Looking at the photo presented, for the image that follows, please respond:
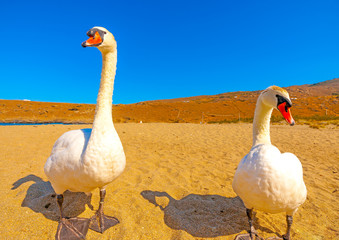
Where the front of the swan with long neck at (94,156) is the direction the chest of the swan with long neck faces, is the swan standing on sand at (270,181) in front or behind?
in front

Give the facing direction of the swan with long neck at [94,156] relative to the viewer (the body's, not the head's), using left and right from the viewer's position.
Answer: facing the viewer and to the right of the viewer

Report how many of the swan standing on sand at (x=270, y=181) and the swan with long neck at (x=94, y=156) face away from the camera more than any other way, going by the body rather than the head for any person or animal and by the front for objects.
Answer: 0

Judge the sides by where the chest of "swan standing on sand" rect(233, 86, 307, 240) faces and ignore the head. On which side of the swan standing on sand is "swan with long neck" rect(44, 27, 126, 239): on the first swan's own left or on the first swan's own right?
on the first swan's own right

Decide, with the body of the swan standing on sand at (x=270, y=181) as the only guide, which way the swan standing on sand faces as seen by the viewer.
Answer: toward the camera
